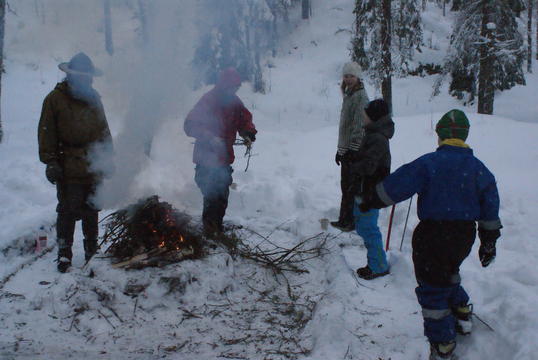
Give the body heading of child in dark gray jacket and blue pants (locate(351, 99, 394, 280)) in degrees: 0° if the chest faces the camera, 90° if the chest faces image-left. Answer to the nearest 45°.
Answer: approximately 90°

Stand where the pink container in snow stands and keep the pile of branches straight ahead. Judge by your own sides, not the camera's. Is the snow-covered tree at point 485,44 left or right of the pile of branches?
left

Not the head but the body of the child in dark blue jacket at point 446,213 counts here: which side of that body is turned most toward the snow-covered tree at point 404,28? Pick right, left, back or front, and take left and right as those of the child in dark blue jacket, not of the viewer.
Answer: front

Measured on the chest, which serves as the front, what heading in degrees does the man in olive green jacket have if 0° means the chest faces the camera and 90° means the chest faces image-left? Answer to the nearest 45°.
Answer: approximately 0°

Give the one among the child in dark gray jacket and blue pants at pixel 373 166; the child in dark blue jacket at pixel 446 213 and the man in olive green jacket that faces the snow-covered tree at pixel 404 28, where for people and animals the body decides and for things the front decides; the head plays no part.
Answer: the child in dark blue jacket at pixel 446 213

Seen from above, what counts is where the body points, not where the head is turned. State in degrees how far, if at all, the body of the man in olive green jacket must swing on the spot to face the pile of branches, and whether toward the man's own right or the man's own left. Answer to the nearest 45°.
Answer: approximately 90° to the man's own left

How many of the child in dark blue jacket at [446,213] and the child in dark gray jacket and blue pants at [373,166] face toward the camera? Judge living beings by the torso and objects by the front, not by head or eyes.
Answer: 0

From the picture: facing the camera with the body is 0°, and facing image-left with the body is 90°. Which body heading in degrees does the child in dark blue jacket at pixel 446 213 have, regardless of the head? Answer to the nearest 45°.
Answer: approximately 180°

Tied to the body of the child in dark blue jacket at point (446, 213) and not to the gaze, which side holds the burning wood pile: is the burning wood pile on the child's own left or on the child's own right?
on the child's own left

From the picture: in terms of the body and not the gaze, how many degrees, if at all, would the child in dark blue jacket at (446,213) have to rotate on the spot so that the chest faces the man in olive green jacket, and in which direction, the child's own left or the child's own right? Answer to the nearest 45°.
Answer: approximately 90° to the child's own left

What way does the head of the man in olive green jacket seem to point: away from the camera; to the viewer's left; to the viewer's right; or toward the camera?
toward the camera
